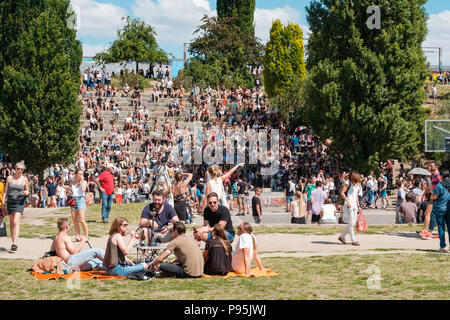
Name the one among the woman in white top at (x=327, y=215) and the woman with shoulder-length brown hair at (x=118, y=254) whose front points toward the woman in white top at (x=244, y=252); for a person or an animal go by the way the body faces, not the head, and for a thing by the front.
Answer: the woman with shoulder-length brown hair

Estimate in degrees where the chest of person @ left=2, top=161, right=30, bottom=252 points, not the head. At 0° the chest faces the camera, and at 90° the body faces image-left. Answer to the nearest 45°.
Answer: approximately 0°

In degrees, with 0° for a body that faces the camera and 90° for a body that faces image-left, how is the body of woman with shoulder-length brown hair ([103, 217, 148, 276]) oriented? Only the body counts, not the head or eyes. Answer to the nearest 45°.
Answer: approximately 270°

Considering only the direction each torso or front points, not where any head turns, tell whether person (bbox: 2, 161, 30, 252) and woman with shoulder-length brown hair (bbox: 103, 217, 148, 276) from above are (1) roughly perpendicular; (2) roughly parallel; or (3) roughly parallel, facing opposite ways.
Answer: roughly perpendicular

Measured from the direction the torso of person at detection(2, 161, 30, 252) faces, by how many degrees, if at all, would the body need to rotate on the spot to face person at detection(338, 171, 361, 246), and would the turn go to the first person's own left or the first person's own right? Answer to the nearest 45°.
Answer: approximately 90° to the first person's own left

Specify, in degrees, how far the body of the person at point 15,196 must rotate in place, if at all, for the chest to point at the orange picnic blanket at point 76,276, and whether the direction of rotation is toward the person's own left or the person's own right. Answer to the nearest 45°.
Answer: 0° — they already face it

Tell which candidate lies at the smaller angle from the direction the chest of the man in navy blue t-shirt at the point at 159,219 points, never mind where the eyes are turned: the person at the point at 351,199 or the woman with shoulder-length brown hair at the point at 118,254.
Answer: the woman with shoulder-length brown hair

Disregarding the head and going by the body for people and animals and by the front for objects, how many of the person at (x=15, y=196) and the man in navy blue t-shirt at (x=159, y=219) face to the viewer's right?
0

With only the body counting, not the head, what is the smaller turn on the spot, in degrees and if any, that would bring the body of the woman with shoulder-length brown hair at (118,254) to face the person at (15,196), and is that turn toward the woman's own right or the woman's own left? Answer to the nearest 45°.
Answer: approximately 135° to the woman's own left

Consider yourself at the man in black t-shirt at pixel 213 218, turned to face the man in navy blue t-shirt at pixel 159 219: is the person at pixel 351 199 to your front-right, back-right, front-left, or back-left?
back-right
